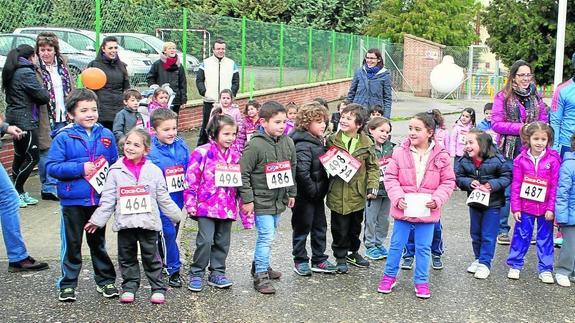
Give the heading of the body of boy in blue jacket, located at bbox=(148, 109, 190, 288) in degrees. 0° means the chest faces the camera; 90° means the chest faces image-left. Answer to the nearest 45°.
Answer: approximately 315°

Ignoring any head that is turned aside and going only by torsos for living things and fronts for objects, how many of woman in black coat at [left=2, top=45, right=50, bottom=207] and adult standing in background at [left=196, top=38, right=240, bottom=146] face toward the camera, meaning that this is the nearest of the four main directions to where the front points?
1

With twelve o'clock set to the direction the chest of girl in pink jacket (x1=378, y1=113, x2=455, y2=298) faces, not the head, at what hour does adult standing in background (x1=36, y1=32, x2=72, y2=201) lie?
The adult standing in background is roughly at 4 o'clock from the girl in pink jacket.

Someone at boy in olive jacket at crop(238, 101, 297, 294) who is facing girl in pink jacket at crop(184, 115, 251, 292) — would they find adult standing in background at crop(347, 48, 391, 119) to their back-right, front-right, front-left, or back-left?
back-right

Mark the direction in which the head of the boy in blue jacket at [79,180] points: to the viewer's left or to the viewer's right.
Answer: to the viewer's right

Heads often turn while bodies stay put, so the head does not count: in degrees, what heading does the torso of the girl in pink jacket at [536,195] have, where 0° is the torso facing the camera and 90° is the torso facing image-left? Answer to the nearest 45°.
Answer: approximately 0°

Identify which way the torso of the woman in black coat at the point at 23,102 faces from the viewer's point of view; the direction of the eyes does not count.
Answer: to the viewer's right

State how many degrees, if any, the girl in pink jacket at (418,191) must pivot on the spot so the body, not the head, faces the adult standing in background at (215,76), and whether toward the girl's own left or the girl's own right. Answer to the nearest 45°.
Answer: approximately 135° to the girl's own right

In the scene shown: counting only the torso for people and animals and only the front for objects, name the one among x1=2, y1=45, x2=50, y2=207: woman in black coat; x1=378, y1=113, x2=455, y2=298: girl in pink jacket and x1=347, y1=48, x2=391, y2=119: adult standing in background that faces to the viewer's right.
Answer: the woman in black coat

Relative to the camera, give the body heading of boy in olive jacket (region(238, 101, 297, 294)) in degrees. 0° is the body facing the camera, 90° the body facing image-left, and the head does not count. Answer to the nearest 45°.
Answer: approximately 315°

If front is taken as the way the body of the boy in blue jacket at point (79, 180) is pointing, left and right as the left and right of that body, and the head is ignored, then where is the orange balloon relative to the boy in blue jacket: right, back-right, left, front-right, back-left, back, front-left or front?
back-left
